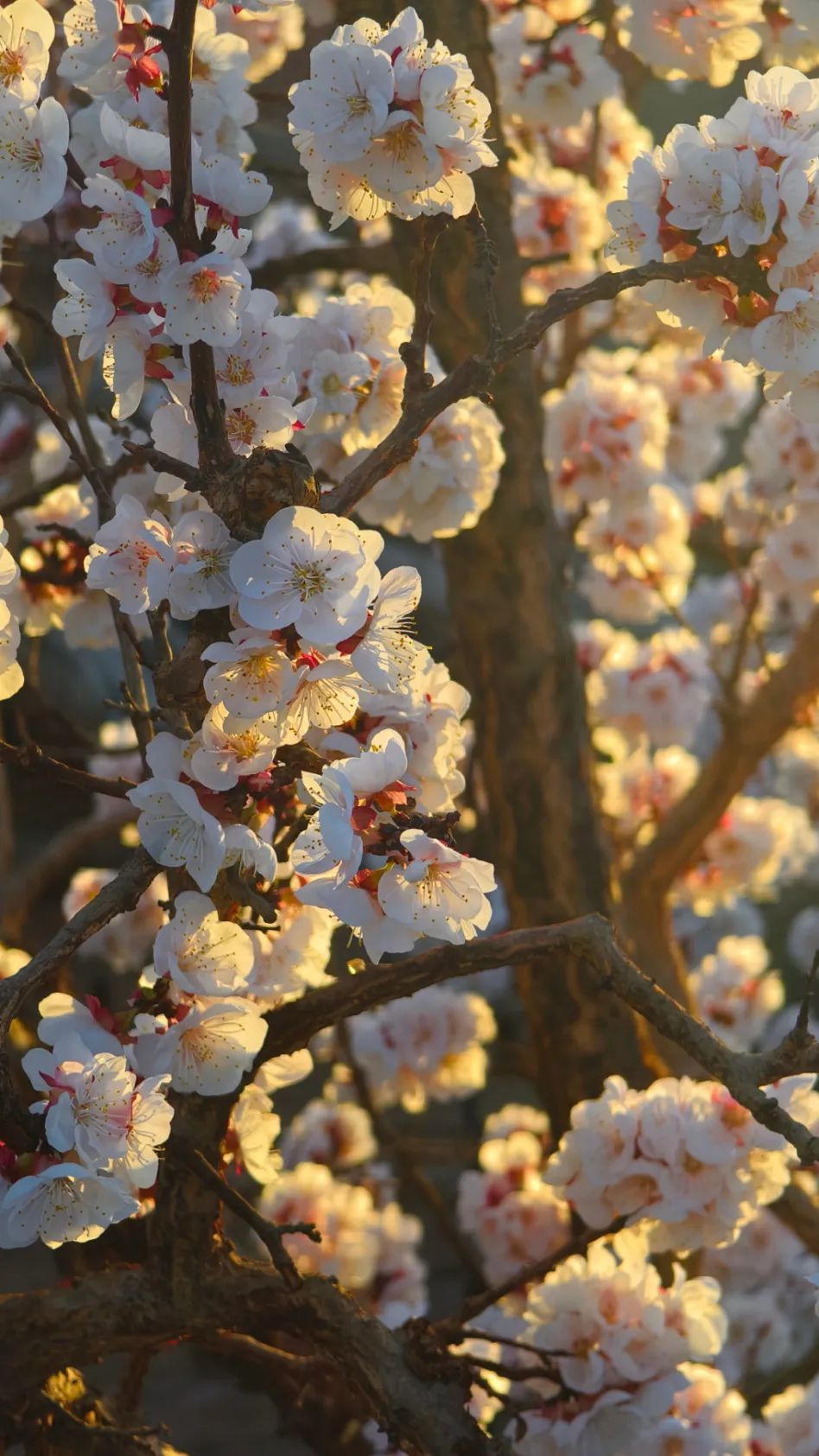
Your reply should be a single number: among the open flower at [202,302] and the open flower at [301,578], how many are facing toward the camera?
2

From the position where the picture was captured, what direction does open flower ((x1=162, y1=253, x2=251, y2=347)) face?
facing the viewer

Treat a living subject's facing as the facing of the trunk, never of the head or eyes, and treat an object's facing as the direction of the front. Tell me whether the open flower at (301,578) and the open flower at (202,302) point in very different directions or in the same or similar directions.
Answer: same or similar directions

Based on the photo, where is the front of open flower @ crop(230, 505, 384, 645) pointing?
toward the camera
